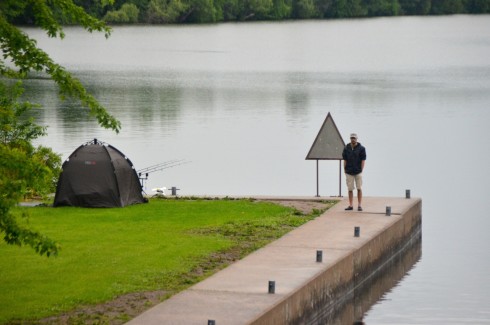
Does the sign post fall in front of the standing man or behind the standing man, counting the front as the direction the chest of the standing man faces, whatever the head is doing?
behind

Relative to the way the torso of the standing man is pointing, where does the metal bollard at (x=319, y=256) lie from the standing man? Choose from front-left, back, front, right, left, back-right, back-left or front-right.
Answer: front

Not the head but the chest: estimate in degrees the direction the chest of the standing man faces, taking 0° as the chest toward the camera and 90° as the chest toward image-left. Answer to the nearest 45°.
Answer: approximately 0°

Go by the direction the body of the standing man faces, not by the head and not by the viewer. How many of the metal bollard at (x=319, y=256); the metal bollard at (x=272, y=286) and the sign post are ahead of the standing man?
2

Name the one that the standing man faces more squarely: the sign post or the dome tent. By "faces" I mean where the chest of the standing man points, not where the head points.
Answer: the dome tent

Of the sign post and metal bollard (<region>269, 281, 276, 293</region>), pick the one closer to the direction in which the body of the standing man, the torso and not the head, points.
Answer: the metal bollard

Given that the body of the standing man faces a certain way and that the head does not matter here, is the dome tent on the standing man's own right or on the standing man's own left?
on the standing man's own right

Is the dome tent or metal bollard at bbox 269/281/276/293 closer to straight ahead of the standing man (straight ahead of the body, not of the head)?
the metal bollard

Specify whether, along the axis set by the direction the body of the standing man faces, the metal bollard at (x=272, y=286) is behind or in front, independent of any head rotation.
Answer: in front
